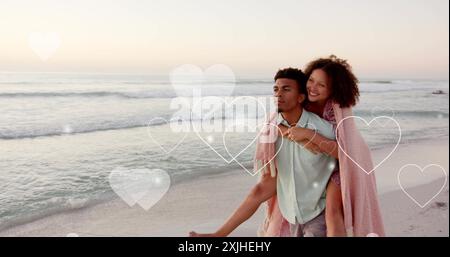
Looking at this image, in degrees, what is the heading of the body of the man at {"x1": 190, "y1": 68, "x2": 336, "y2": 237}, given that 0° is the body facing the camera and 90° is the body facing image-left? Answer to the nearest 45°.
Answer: approximately 45°
